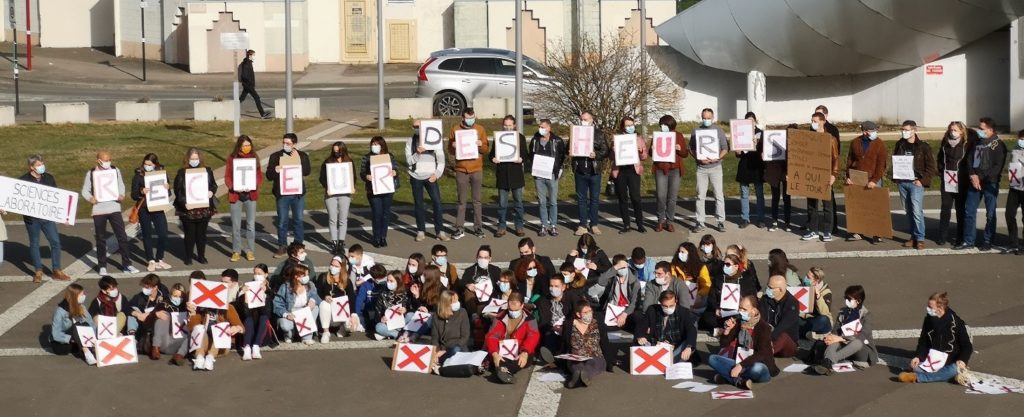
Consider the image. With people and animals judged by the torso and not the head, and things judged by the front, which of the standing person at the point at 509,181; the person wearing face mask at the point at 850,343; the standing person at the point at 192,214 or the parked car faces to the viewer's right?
the parked car

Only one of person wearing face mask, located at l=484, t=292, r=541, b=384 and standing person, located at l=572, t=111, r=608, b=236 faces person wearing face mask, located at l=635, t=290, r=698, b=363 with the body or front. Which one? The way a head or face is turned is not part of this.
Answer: the standing person

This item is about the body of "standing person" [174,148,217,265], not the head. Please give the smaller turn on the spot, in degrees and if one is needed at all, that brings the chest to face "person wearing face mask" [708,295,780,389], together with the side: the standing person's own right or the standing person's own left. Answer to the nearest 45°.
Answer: approximately 45° to the standing person's own left

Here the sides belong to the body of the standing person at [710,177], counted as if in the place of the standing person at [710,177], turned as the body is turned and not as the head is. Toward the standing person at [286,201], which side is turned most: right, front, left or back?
right

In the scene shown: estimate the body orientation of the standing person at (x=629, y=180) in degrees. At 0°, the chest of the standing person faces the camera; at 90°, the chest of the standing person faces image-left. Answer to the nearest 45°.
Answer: approximately 0°

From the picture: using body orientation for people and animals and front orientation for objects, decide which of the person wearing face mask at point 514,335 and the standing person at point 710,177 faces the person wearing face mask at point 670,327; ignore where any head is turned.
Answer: the standing person

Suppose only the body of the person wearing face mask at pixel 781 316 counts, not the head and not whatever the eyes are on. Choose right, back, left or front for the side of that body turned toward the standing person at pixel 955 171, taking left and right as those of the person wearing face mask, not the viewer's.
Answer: back

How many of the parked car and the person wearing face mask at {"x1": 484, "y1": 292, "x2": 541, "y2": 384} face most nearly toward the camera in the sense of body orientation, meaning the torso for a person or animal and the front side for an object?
1

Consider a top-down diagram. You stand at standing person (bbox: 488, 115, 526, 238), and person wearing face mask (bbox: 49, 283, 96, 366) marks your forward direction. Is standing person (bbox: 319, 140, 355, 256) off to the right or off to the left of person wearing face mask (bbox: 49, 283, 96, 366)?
right
